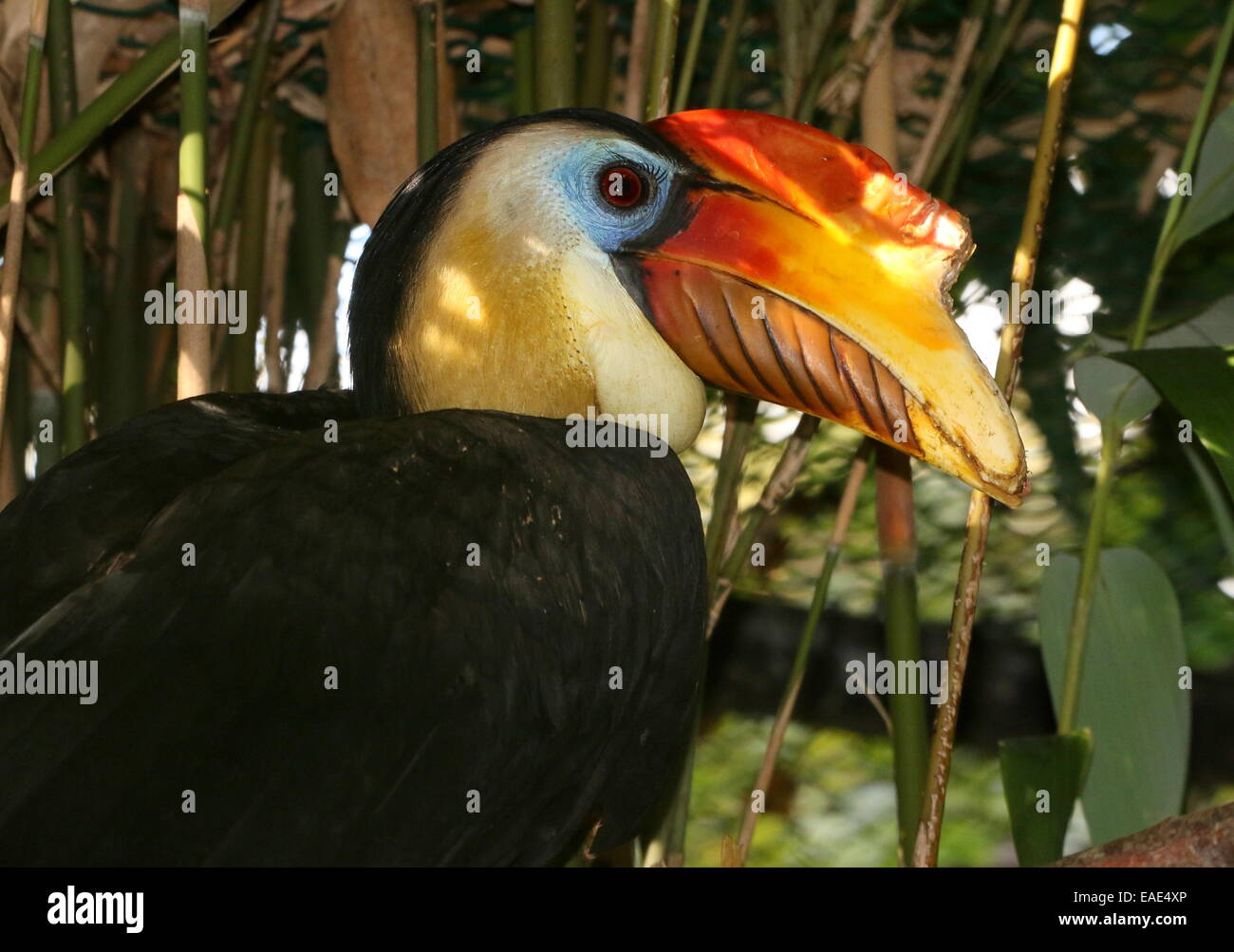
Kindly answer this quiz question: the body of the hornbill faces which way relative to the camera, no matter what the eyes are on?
to the viewer's right

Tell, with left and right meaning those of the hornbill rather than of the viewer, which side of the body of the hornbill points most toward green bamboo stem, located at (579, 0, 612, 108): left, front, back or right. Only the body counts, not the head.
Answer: left
